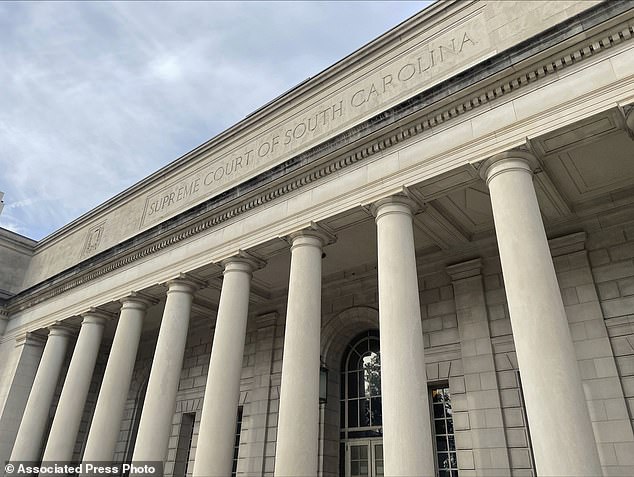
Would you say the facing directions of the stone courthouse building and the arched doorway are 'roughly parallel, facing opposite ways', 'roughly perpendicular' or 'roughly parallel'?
roughly parallel

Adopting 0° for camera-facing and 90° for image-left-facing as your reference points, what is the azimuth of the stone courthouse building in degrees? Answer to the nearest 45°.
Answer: approximately 45°
